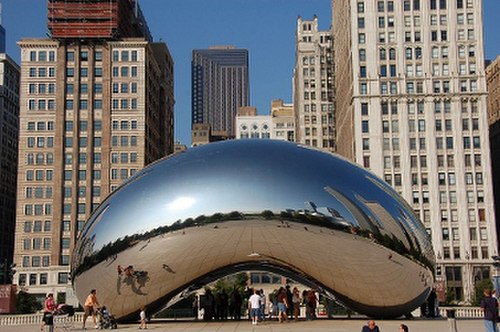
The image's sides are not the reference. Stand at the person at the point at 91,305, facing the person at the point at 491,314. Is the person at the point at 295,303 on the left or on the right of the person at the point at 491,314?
left
